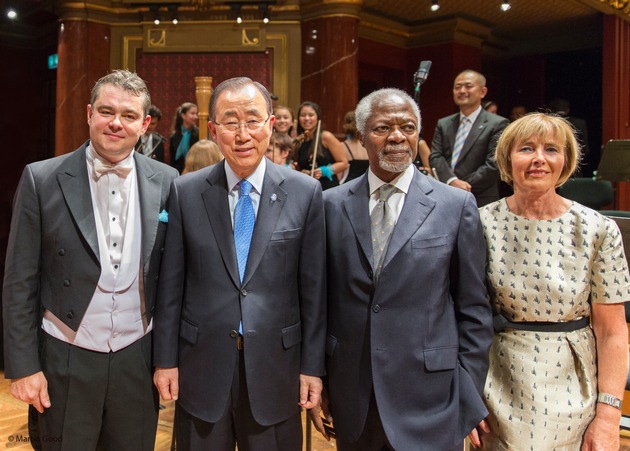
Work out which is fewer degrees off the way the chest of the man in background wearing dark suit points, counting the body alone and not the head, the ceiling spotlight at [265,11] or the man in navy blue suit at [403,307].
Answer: the man in navy blue suit

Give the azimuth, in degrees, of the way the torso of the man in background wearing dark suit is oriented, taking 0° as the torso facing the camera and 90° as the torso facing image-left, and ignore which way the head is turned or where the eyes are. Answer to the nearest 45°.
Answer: approximately 45°

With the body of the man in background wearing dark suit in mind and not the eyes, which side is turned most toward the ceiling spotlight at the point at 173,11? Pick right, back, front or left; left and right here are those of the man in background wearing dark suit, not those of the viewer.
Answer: right

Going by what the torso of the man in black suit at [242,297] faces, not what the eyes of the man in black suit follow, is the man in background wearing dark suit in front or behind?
behind

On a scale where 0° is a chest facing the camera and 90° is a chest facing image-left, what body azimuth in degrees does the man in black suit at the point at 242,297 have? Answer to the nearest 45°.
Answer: approximately 0°
